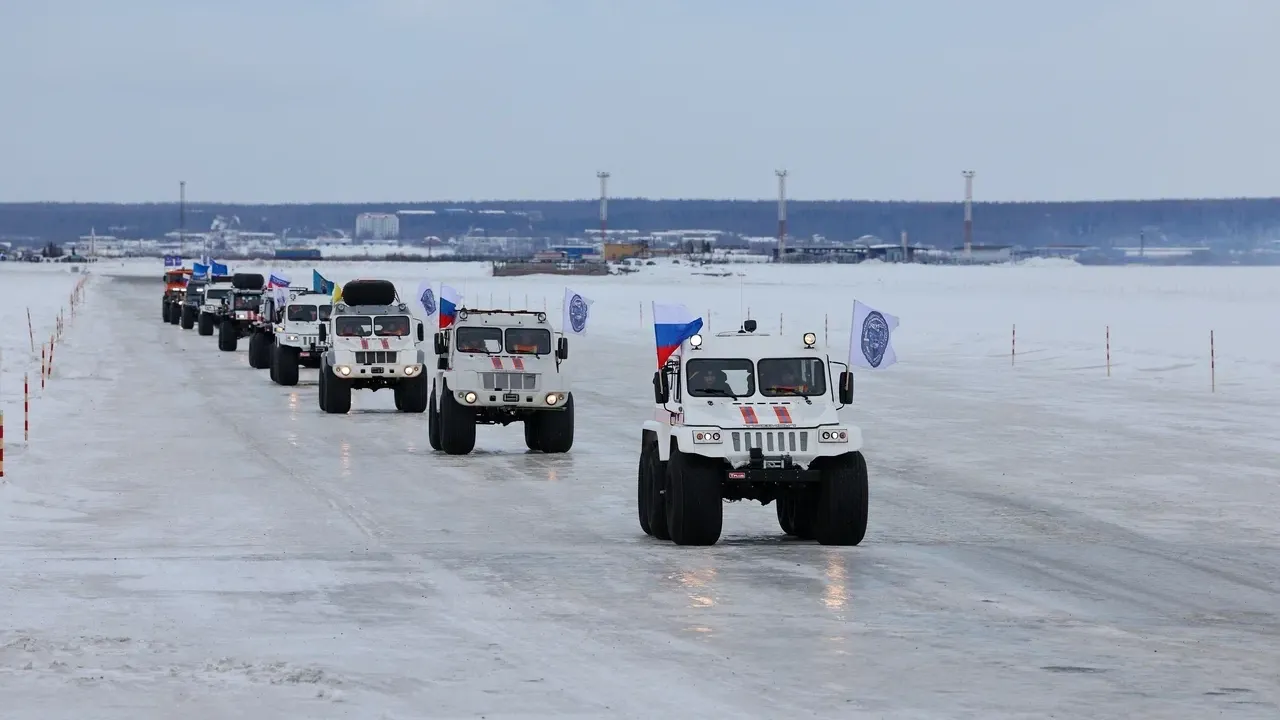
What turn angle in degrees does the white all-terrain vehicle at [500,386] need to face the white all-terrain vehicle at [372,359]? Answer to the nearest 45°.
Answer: approximately 180°

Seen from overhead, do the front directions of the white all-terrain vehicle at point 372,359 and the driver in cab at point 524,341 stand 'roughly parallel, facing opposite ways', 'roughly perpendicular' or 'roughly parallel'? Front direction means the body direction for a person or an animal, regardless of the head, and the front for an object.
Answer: roughly parallel

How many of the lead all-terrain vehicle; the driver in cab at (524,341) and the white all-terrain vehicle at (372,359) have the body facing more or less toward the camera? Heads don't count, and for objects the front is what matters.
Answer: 3

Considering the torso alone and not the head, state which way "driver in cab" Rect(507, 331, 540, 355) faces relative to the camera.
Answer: toward the camera

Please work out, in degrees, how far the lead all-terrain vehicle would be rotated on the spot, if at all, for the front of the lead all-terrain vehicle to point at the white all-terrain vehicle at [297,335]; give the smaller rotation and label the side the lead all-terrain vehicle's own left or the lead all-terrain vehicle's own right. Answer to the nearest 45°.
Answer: approximately 180°

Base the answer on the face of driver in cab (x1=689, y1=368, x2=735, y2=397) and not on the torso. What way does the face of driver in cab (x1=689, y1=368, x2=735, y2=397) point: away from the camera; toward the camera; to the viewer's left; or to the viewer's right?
toward the camera

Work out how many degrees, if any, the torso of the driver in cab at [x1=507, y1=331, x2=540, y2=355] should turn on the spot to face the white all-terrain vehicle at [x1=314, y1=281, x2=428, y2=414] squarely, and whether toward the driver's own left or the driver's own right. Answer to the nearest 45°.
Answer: approximately 180°

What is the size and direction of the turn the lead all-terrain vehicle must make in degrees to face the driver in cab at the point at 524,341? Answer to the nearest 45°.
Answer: approximately 180°

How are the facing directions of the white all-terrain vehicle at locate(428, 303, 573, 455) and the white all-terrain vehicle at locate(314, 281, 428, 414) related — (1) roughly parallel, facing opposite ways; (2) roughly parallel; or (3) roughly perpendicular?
roughly parallel

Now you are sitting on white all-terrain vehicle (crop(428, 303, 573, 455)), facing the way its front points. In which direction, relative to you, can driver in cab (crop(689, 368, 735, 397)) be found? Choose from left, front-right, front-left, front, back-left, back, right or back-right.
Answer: front

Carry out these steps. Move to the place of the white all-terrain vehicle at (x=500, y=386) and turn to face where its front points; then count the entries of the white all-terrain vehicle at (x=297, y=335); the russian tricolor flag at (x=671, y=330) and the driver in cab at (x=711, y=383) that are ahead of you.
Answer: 2

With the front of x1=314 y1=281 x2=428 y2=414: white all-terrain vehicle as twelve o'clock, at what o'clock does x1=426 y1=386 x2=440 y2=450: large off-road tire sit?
The large off-road tire is roughly at 12 o'clock from the white all-terrain vehicle.

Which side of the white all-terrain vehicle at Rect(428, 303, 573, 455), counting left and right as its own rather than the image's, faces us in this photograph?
front

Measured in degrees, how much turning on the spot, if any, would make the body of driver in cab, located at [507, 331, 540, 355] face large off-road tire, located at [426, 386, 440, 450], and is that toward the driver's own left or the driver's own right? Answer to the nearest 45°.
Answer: approximately 90° to the driver's own right

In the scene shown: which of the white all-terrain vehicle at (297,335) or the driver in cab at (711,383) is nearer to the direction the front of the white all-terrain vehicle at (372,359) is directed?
the driver in cab

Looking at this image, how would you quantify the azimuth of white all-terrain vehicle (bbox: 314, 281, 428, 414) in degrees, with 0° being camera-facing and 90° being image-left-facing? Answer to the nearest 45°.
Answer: approximately 0°

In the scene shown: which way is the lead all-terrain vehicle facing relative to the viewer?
toward the camera
